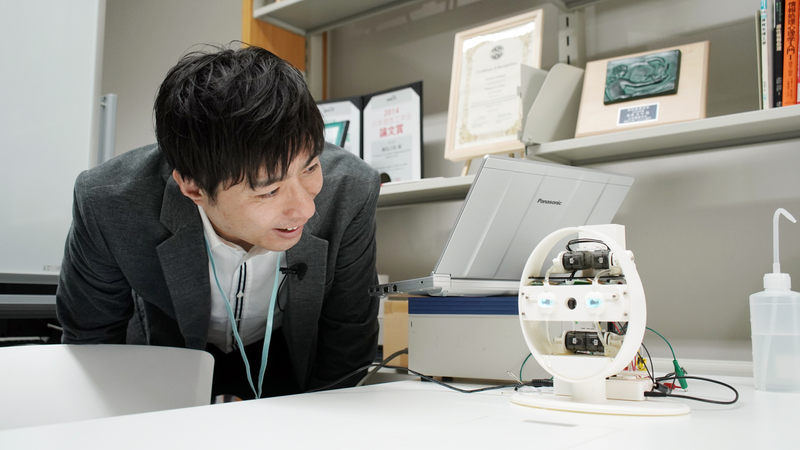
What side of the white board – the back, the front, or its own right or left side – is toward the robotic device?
front

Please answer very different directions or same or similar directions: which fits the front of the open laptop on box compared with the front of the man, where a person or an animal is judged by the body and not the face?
very different directions

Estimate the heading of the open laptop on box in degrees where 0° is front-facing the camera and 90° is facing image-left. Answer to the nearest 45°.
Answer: approximately 135°

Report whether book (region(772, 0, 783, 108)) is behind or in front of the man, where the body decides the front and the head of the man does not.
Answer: in front

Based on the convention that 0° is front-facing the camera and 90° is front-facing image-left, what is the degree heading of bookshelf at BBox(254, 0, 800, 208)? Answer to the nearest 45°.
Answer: approximately 45°

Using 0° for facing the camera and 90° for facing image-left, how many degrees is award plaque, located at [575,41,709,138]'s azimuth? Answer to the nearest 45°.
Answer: approximately 45°

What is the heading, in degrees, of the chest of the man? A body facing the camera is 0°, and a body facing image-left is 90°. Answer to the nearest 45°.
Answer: approximately 315°

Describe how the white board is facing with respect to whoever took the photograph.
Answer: facing the viewer

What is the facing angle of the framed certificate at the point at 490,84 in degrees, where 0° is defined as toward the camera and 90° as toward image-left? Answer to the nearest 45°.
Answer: approximately 45°

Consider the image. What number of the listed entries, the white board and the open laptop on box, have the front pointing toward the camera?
1

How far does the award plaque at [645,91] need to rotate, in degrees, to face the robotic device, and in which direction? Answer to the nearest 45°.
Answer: approximately 45° to its left

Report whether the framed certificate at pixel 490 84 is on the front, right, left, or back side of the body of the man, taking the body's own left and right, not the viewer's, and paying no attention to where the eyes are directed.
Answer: left

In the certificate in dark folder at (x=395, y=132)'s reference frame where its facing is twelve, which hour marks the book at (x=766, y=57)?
The book is roughly at 9 o'clock from the certificate in dark folder.

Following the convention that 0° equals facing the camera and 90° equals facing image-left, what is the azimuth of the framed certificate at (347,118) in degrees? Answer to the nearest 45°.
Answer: approximately 45°
